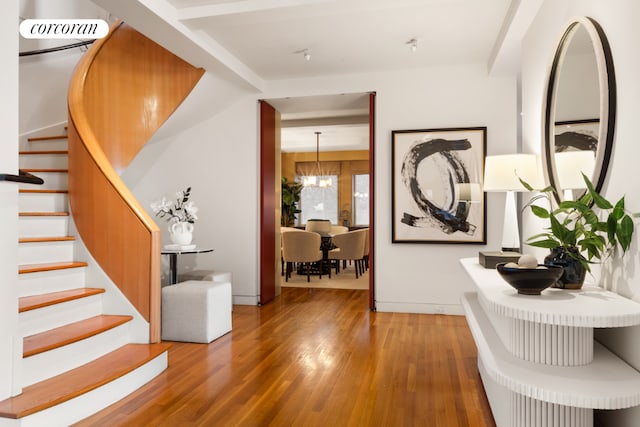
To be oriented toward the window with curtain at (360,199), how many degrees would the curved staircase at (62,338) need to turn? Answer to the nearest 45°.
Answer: approximately 90° to its left

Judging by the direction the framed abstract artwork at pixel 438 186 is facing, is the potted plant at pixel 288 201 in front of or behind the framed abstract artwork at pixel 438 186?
behind

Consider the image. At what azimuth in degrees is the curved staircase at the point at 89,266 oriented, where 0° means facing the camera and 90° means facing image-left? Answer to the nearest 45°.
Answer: approximately 315°

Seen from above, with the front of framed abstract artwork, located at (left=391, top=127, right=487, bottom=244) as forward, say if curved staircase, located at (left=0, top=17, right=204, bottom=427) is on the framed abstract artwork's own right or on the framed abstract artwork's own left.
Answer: on the framed abstract artwork's own right

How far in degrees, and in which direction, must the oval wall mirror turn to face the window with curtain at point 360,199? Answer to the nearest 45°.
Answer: approximately 90° to its right

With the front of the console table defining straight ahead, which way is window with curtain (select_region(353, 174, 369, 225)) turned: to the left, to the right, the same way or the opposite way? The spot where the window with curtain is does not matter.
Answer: to the left

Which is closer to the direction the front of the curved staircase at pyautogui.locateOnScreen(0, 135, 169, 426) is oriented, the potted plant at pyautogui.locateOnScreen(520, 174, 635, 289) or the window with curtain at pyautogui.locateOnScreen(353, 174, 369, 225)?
the potted plant

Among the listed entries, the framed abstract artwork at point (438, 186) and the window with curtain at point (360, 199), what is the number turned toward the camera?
2

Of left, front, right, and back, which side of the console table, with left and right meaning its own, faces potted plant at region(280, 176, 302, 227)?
right

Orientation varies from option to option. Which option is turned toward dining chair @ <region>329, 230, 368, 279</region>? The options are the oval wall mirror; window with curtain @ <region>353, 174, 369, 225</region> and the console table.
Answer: the window with curtain

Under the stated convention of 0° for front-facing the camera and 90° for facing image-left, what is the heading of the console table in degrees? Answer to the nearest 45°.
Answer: approximately 45°
